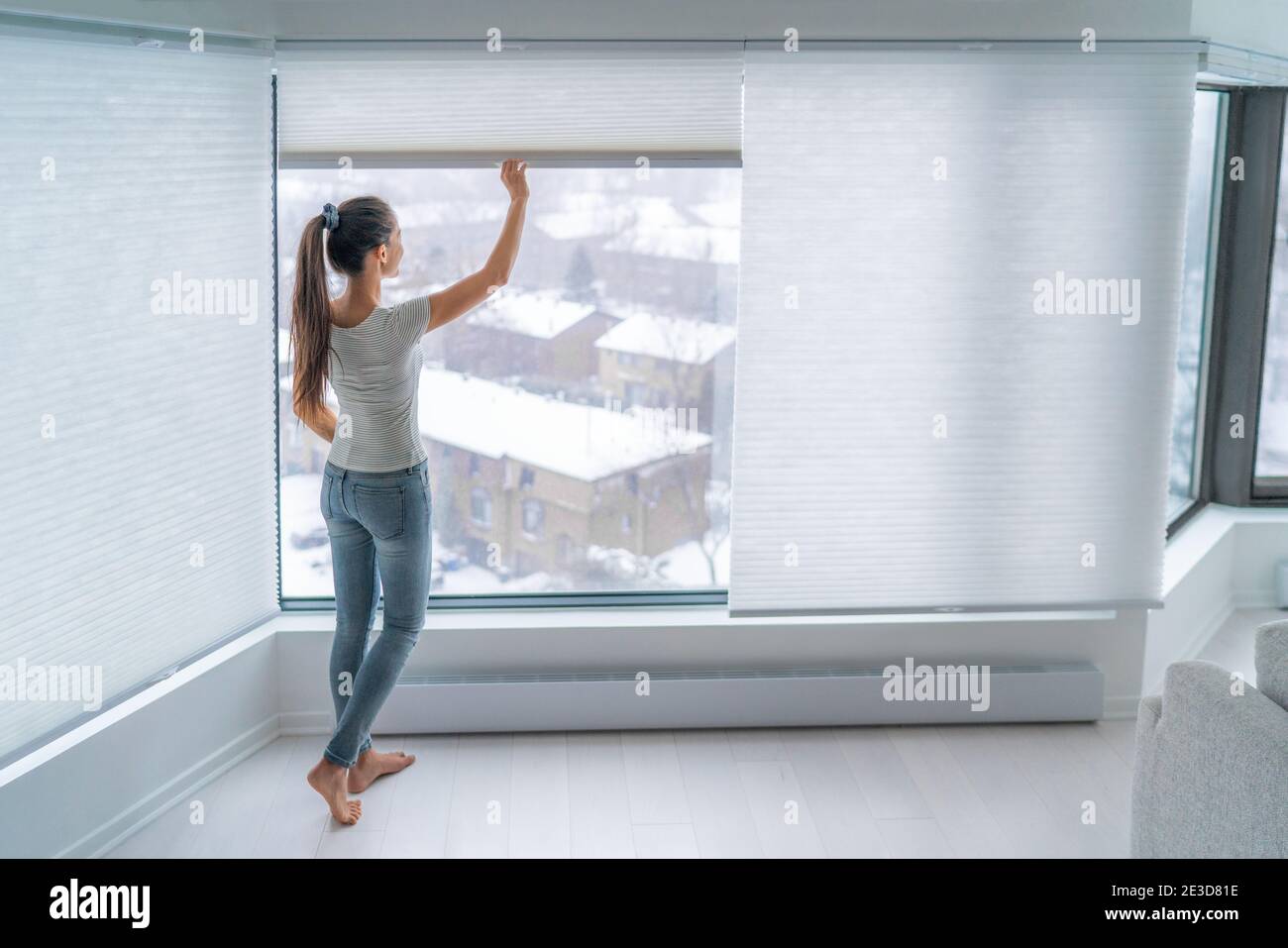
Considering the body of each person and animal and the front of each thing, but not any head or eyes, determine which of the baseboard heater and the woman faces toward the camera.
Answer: the baseboard heater

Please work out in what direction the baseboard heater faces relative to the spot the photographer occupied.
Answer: facing the viewer

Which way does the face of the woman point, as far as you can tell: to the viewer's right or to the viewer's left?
to the viewer's right

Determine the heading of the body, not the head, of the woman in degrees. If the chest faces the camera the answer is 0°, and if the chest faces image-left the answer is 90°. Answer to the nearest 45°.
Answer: approximately 225°

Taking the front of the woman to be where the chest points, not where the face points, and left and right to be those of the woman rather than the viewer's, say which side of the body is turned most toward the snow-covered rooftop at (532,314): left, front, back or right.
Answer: front

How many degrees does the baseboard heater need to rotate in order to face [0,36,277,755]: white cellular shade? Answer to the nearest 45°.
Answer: approximately 45° to its right
